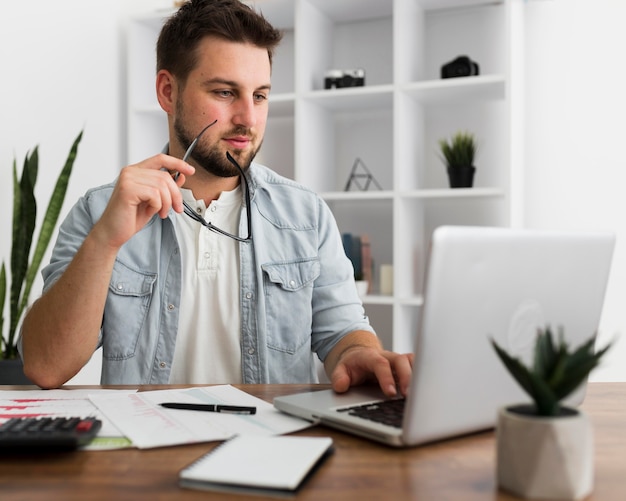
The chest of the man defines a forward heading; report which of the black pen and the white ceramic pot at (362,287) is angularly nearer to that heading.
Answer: the black pen

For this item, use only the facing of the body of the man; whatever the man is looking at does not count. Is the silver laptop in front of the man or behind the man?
in front

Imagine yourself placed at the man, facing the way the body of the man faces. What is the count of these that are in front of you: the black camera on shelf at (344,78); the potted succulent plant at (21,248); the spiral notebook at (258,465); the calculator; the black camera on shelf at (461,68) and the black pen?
3

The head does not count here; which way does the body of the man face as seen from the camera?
toward the camera

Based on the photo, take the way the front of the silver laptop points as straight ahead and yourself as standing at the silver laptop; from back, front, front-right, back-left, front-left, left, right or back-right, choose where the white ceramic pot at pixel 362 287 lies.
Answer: front-right

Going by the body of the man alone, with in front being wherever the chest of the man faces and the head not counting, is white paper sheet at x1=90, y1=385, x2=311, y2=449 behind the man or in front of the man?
in front

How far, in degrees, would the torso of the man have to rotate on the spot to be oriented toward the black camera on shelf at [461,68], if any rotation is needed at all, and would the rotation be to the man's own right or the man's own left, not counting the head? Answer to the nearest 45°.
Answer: approximately 135° to the man's own left

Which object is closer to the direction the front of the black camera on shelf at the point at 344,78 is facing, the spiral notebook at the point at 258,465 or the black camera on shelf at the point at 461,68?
the spiral notebook

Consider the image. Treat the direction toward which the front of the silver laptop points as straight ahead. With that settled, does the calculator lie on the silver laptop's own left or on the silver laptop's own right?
on the silver laptop's own left

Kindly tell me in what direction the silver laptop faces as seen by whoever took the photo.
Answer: facing away from the viewer and to the left of the viewer

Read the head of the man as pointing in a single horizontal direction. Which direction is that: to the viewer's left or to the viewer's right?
to the viewer's right

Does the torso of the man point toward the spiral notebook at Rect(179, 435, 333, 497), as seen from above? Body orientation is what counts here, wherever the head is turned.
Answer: yes

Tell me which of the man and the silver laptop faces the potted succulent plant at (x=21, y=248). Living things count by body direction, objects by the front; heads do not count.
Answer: the silver laptop

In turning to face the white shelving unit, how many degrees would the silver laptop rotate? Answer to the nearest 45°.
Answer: approximately 45° to its right
